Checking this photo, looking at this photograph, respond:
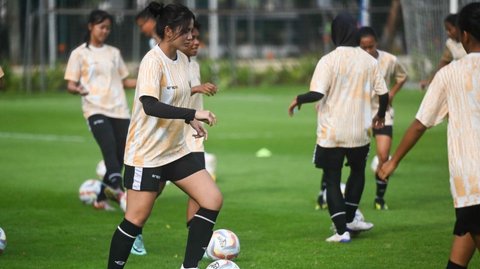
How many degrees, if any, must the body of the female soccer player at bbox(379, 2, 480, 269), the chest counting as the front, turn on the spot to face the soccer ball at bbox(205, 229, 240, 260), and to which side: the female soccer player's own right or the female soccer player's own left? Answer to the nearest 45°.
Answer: approximately 45° to the female soccer player's own left

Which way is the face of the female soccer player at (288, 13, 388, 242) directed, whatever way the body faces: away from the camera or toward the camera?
away from the camera

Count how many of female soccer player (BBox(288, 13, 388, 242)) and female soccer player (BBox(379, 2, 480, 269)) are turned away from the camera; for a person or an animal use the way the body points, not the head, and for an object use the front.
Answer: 2

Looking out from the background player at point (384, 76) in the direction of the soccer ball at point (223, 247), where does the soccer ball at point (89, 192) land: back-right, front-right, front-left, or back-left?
front-right

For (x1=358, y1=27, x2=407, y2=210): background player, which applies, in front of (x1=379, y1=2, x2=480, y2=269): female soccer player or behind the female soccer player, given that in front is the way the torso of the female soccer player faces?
in front

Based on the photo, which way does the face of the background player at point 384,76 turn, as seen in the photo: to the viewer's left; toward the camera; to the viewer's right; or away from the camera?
toward the camera

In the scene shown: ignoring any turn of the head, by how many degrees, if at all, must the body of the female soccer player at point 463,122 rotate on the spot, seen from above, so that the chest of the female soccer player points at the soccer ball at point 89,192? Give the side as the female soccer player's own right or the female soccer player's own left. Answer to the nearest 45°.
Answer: approximately 45° to the female soccer player's own left

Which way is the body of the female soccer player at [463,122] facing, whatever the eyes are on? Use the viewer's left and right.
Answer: facing away from the viewer

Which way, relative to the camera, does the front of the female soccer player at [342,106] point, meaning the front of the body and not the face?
away from the camera

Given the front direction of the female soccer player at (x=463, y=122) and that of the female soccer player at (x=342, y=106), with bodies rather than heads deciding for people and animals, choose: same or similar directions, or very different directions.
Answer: same or similar directions

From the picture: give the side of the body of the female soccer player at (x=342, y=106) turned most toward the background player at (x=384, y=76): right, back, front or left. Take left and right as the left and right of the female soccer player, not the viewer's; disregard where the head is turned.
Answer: front

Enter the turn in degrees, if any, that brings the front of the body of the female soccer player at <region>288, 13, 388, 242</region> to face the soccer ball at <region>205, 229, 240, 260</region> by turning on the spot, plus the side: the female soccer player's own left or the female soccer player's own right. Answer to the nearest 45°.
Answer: approximately 135° to the female soccer player's own left
